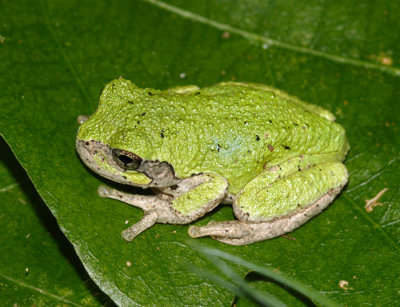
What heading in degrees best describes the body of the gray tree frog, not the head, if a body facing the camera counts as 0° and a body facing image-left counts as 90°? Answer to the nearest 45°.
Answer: approximately 90°
